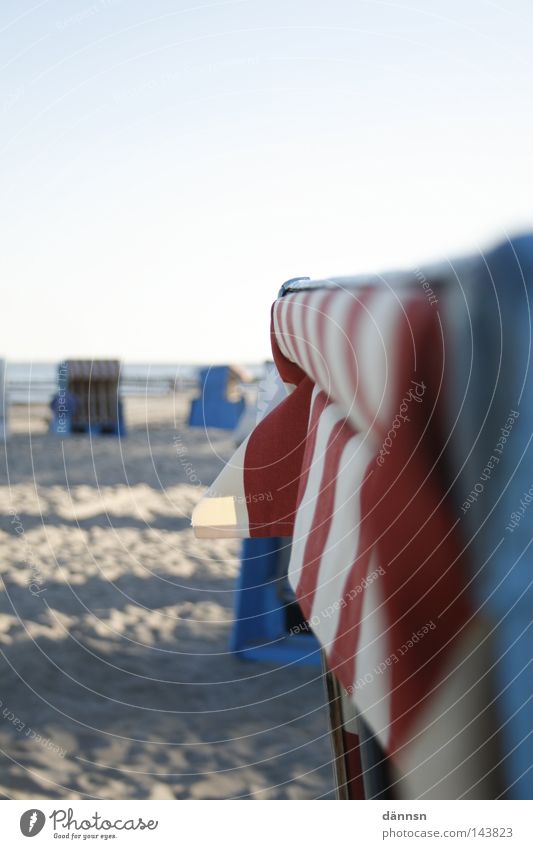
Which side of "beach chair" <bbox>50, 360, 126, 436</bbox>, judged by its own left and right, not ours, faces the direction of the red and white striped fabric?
front

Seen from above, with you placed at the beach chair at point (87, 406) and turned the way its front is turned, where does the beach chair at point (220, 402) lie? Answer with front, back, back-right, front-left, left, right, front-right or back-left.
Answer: left

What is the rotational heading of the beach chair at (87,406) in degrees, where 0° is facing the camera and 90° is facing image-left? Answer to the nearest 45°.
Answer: approximately 0°

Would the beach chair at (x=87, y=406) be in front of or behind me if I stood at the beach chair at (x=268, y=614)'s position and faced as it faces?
behind

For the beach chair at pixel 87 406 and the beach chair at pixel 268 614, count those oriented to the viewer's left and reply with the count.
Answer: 0

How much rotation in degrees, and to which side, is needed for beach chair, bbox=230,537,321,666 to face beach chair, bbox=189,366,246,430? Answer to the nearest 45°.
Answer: approximately 90° to its right

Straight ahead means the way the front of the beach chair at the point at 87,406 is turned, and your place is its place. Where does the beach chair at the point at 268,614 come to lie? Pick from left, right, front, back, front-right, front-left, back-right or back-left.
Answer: front
